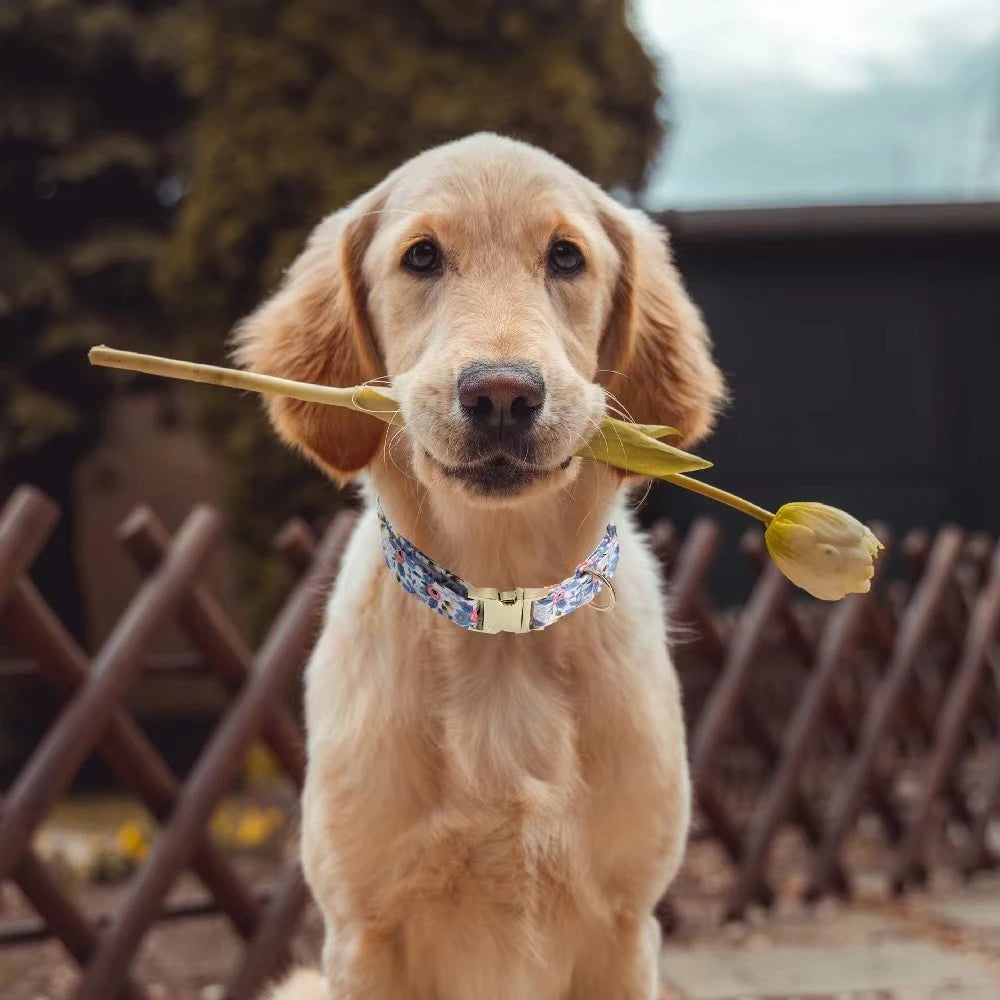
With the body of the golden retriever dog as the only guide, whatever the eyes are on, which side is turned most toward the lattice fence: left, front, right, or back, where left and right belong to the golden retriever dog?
back

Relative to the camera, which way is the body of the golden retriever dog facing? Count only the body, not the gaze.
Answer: toward the camera
